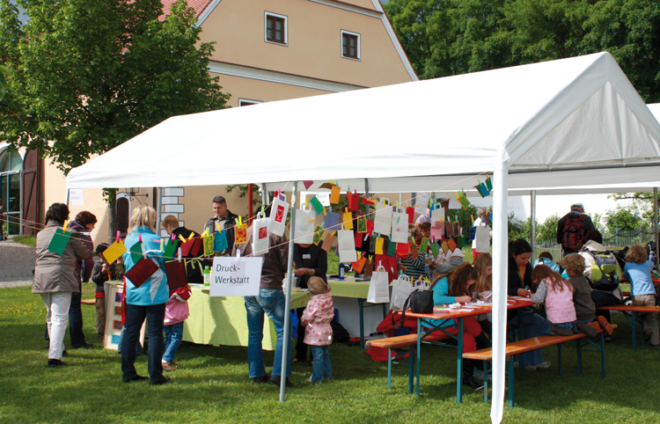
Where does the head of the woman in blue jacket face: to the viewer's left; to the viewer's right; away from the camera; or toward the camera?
away from the camera

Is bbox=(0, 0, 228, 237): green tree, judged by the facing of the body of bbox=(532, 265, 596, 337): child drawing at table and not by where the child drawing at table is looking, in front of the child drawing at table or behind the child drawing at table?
in front

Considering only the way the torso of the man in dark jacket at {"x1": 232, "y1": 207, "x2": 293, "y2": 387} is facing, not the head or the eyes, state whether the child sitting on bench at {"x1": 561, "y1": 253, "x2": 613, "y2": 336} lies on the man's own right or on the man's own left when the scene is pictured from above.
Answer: on the man's own right

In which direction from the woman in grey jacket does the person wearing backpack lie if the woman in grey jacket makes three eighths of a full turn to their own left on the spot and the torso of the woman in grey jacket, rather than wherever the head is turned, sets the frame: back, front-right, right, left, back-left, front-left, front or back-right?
back

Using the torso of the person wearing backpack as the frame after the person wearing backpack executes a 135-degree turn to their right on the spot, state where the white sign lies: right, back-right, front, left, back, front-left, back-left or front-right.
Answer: back-right

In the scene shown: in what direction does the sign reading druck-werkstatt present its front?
toward the camera

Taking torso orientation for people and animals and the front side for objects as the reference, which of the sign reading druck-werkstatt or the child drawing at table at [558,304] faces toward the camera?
the sign reading druck-werkstatt

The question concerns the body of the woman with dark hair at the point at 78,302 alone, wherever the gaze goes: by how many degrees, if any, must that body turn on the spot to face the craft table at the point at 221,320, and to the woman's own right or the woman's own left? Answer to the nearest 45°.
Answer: approximately 45° to the woman's own right

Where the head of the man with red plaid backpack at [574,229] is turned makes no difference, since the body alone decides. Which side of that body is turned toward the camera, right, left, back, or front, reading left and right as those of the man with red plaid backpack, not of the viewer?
back

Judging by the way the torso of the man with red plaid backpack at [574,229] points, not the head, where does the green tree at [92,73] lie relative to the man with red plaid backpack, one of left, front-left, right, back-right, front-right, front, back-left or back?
left

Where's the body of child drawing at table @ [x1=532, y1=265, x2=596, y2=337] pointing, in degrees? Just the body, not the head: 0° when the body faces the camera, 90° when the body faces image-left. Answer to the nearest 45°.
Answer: approximately 135°

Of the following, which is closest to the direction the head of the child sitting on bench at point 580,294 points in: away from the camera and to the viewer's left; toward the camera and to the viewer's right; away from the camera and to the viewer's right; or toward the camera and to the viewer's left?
away from the camera and to the viewer's left

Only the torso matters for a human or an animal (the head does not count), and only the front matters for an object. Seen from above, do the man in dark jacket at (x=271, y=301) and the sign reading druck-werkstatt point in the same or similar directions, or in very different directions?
very different directions

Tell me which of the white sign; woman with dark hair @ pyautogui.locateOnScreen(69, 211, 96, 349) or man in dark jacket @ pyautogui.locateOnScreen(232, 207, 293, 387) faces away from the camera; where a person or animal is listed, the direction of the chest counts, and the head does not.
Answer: the man in dark jacket

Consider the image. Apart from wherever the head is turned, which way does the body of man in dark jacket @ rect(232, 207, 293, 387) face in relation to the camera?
away from the camera

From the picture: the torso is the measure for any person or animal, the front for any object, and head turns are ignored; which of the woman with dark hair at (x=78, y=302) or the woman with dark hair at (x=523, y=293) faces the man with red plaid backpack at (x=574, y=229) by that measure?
the woman with dark hair at (x=78, y=302)
